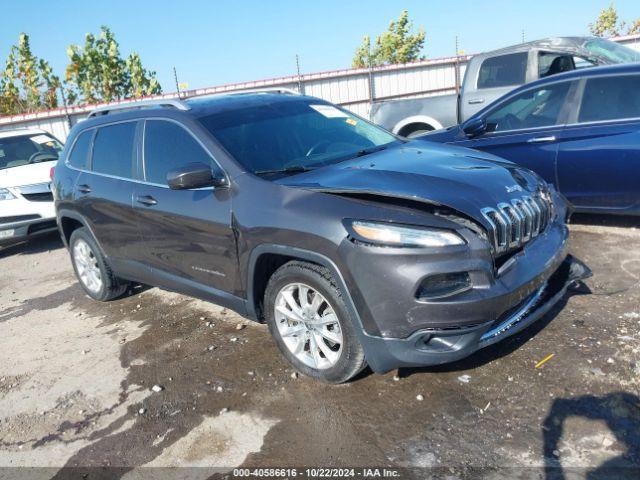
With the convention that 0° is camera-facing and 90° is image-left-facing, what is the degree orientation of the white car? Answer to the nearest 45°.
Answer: approximately 315°

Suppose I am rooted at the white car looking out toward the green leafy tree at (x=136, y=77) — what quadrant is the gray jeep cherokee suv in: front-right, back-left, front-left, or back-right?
back-right

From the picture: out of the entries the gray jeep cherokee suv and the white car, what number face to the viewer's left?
0

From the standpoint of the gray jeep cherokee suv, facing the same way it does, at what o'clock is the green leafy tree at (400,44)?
The green leafy tree is roughly at 8 o'clock from the gray jeep cherokee suv.

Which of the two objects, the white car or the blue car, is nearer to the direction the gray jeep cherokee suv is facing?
the blue car

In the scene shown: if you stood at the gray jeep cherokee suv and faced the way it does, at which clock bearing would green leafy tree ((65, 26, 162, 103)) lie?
The green leafy tree is roughly at 7 o'clock from the gray jeep cherokee suv.

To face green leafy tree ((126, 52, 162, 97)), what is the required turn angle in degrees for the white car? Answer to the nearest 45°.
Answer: approximately 135° to its left

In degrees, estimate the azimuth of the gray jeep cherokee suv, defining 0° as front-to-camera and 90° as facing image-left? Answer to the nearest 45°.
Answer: approximately 315°

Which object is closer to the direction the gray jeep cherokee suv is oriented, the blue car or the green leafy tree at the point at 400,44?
the blue car

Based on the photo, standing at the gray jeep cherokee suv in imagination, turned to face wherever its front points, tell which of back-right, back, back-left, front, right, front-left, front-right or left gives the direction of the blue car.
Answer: left
